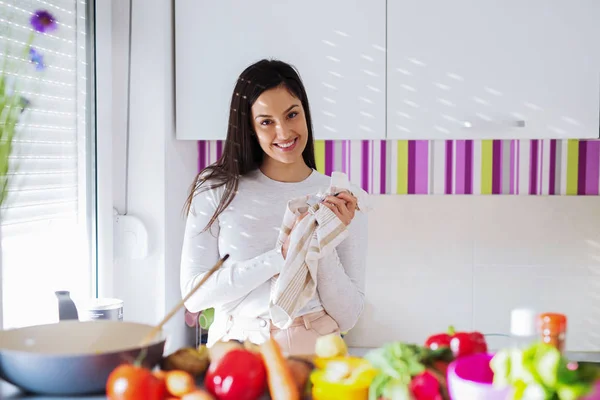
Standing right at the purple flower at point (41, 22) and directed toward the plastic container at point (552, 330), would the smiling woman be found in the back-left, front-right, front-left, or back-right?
front-left

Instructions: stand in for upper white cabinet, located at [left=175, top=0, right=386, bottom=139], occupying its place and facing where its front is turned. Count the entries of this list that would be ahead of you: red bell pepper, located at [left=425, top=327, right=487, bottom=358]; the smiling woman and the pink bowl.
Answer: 3

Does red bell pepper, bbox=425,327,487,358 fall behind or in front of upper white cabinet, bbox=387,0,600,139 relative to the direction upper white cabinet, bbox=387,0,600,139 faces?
in front

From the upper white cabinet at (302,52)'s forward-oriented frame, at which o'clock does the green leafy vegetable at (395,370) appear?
The green leafy vegetable is roughly at 12 o'clock from the upper white cabinet.

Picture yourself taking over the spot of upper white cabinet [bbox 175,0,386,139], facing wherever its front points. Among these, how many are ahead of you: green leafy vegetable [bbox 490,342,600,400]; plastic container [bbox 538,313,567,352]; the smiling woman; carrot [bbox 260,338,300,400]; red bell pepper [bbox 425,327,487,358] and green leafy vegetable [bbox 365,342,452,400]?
6

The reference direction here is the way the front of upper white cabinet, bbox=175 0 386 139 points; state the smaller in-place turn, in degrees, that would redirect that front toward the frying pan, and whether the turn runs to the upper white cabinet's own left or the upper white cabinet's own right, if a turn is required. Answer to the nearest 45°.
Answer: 0° — it already faces it

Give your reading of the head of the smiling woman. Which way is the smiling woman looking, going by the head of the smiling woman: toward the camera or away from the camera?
toward the camera

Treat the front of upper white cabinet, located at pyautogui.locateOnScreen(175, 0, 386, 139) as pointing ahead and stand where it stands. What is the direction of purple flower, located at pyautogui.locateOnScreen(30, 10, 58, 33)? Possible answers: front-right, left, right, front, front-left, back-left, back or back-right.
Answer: front-right

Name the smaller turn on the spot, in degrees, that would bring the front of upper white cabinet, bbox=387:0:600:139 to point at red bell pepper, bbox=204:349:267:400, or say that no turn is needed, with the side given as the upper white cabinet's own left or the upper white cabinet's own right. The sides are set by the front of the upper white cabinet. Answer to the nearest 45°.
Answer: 0° — it already faces it

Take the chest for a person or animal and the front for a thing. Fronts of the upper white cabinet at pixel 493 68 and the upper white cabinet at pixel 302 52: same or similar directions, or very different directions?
same or similar directions

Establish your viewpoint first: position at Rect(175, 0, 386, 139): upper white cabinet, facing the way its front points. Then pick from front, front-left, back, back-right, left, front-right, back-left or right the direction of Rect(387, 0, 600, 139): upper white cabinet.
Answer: left

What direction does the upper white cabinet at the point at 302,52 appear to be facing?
toward the camera

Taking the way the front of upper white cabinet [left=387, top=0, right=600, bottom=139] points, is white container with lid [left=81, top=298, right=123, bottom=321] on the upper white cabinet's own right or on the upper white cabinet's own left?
on the upper white cabinet's own right

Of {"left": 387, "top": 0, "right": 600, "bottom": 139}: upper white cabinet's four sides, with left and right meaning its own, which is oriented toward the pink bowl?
front

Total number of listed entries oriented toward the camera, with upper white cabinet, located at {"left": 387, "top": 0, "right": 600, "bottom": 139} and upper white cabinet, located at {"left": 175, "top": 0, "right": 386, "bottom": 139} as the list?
2

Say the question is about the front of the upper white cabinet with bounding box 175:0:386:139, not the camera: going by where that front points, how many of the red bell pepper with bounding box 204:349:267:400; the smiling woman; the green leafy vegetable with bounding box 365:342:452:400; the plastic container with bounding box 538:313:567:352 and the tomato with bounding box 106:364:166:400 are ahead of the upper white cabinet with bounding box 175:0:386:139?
5

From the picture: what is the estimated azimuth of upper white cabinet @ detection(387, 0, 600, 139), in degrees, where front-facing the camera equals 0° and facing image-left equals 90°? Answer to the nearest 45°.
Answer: approximately 0°

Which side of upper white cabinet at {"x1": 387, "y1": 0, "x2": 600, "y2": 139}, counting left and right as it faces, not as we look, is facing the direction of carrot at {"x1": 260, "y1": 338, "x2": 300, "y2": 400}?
front
